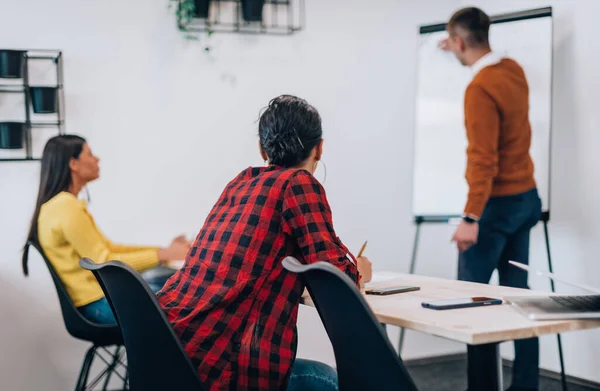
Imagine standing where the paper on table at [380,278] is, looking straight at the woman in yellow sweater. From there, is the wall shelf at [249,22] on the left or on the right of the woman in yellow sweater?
right

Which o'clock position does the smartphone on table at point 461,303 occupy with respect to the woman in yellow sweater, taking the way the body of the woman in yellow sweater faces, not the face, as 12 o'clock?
The smartphone on table is roughly at 2 o'clock from the woman in yellow sweater.

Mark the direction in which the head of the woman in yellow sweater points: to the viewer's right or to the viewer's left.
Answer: to the viewer's right

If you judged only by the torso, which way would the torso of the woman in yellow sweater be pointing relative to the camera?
to the viewer's right

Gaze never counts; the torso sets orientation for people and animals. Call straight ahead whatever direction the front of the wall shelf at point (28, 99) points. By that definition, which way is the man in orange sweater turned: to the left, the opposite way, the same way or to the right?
the opposite way

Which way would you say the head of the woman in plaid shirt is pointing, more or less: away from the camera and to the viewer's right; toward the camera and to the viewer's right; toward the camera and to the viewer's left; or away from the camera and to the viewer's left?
away from the camera and to the viewer's right

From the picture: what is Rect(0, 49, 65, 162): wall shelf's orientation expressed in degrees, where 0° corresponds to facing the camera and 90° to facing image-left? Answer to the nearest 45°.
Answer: approximately 0°

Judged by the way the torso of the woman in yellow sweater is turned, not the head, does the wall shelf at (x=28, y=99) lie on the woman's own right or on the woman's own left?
on the woman's own left

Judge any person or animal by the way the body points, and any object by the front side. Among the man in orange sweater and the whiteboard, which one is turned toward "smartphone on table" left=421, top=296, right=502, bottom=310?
the whiteboard

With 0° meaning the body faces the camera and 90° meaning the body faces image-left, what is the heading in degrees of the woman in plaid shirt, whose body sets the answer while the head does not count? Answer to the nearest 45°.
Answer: approximately 225°
